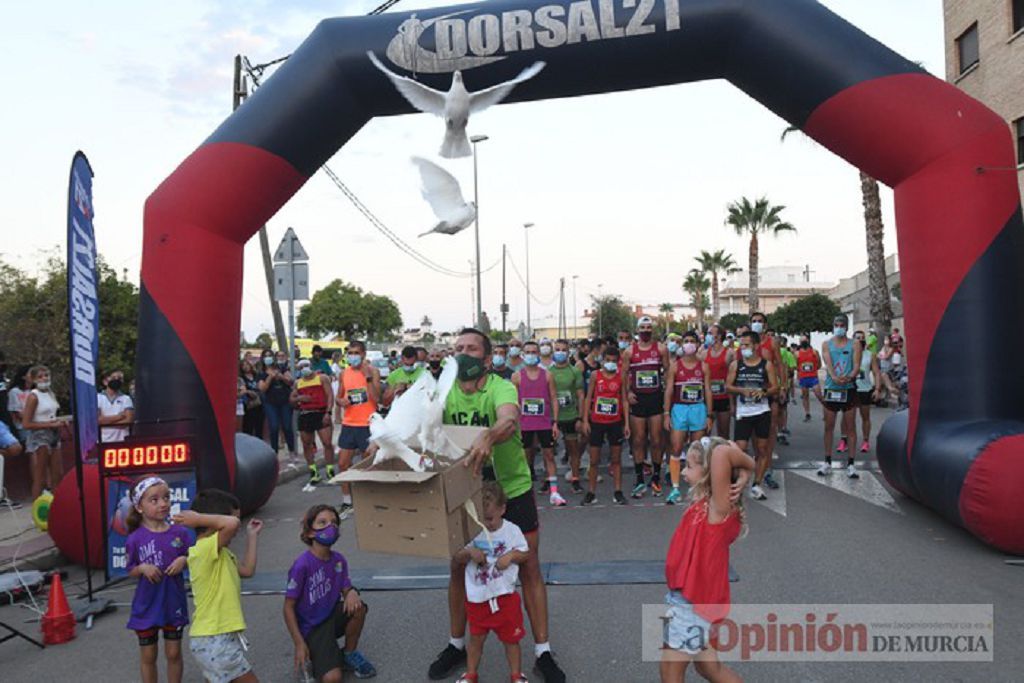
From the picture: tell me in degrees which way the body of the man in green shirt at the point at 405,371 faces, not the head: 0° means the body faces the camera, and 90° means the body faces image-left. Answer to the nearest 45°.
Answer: approximately 0°

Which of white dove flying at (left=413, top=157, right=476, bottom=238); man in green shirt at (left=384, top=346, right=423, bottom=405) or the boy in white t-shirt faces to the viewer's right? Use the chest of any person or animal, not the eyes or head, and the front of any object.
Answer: the white dove flying

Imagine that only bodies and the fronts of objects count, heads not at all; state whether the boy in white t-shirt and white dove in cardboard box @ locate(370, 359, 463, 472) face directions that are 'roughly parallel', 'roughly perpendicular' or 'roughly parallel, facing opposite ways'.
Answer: roughly perpendicular

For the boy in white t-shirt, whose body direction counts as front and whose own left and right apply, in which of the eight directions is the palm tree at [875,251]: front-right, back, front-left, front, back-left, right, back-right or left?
back-left

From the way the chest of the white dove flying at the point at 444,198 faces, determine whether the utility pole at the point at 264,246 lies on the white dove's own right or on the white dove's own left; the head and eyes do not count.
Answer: on the white dove's own left

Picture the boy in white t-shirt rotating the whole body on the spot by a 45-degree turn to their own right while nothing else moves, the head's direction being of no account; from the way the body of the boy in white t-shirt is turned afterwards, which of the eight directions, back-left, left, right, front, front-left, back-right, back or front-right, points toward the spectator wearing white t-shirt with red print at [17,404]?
right

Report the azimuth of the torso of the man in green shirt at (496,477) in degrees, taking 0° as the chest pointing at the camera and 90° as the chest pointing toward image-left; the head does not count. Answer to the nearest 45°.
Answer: approximately 45°

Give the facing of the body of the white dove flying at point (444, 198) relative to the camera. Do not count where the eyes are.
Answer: to the viewer's right
